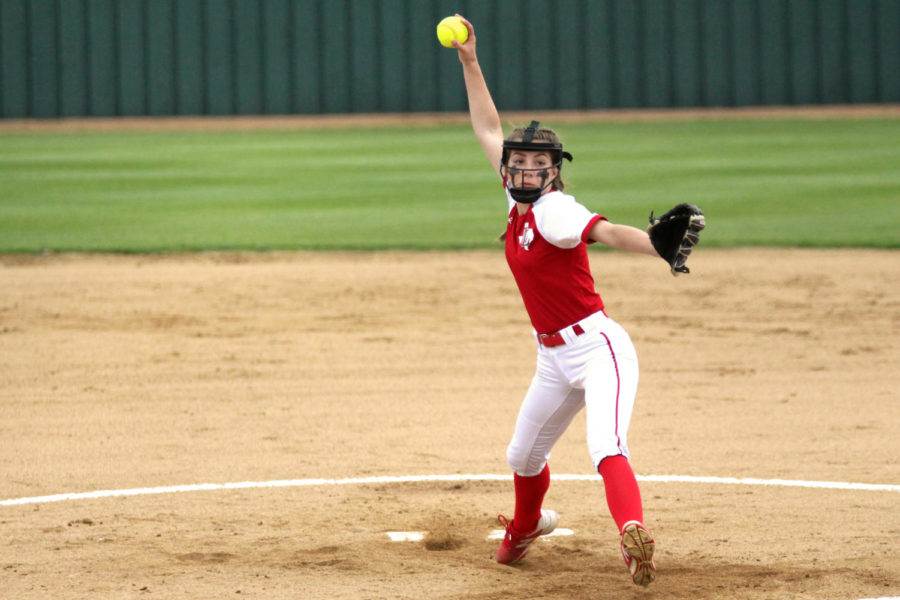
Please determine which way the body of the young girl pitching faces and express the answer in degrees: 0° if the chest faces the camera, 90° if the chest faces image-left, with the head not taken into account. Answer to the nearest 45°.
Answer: approximately 45°
